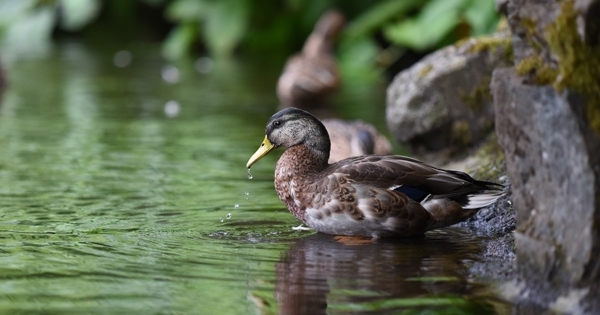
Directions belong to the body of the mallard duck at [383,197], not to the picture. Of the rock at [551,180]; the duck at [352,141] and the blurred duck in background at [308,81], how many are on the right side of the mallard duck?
2

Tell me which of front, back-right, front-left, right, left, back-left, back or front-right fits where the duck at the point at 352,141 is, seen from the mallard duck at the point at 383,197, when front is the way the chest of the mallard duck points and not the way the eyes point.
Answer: right

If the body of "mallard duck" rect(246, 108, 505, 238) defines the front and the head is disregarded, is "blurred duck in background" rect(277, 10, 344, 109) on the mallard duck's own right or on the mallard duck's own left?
on the mallard duck's own right

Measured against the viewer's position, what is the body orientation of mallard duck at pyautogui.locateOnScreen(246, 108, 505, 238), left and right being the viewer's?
facing to the left of the viewer
